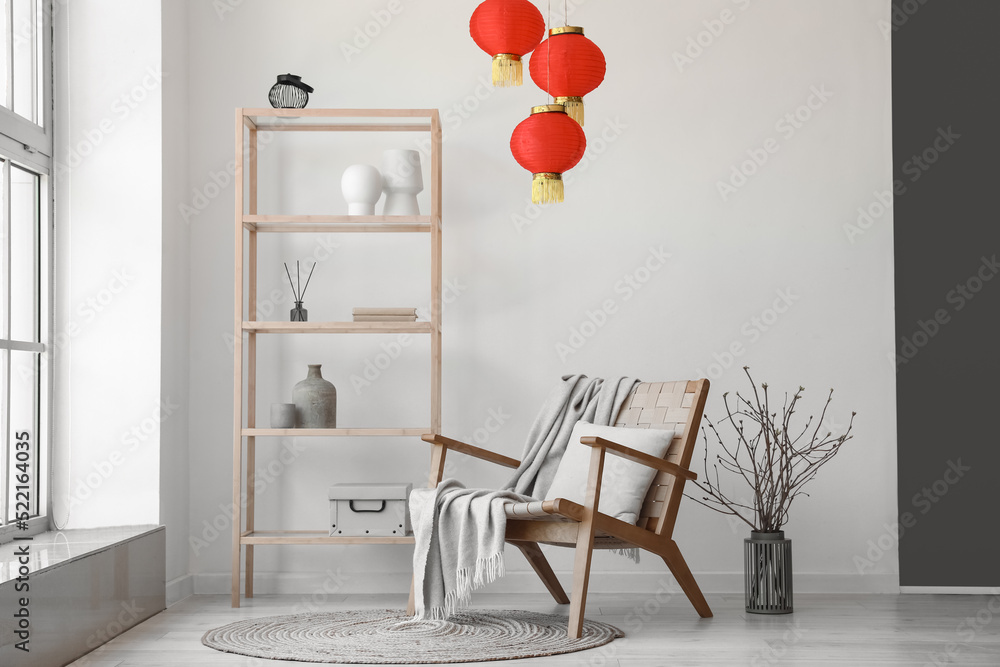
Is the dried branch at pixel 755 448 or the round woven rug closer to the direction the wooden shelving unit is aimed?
the round woven rug

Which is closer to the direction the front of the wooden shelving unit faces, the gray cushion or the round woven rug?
the round woven rug

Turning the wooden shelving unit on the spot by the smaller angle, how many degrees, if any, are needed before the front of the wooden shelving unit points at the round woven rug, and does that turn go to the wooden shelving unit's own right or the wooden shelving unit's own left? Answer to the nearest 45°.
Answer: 0° — it already faces it

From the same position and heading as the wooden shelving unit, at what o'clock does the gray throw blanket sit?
The gray throw blanket is roughly at 11 o'clock from the wooden shelving unit.

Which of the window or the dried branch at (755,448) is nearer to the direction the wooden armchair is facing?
the window

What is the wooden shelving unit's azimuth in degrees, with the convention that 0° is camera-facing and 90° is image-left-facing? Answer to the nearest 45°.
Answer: approximately 0°

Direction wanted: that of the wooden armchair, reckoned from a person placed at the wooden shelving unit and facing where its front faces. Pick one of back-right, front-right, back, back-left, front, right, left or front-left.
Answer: front-left
